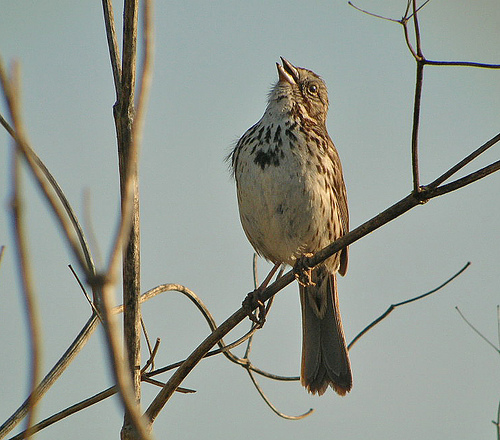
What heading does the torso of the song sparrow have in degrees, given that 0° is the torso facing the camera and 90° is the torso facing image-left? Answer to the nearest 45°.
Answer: approximately 45°
